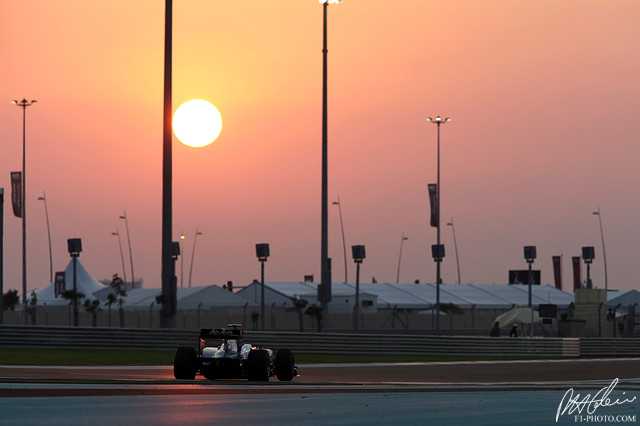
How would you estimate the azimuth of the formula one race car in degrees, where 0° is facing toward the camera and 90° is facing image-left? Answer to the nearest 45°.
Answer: approximately 225°

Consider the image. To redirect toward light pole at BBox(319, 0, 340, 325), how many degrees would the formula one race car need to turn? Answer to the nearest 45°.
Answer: approximately 45° to its left

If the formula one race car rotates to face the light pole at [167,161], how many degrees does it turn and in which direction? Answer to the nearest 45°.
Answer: approximately 45° to its left

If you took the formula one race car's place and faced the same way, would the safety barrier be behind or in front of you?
in front
